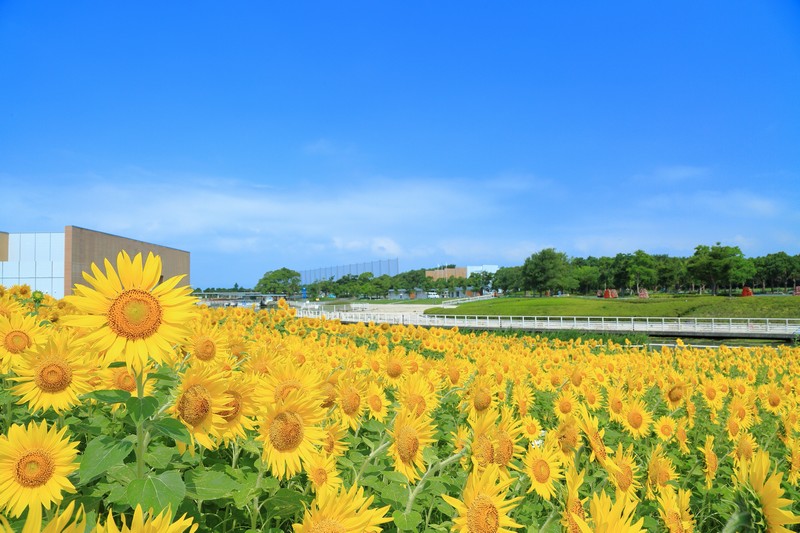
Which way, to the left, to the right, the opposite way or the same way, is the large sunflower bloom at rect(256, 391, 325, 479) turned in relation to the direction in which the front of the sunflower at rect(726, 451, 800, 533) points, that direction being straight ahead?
to the right

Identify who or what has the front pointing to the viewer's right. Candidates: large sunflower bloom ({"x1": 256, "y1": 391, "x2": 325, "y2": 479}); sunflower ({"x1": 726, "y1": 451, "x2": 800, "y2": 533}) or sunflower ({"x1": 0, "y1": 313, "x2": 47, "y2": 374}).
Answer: sunflower ({"x1": 726, "y1": 451, "x2": 800, "y2": 533})

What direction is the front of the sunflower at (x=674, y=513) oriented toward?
toward the camera

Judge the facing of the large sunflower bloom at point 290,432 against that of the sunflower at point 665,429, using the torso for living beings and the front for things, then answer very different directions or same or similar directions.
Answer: same or similar directions

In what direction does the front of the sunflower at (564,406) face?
toward the camera

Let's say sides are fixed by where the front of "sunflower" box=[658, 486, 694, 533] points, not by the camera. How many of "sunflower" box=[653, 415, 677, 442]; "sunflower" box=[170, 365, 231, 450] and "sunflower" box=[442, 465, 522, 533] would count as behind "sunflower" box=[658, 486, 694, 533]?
1

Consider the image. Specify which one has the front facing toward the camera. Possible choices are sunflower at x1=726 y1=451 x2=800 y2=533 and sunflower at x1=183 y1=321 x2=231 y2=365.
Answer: sunflower at x1=183 y1=321 x2=231 y2=365

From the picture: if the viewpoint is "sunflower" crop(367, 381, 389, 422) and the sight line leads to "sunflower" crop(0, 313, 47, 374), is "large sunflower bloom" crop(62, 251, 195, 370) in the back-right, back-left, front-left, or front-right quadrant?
front-left

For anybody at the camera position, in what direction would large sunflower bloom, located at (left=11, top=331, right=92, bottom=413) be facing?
facing the viewer

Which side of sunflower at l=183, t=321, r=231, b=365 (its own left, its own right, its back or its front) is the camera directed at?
front

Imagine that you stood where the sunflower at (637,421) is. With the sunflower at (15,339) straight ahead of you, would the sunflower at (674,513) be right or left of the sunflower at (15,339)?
left

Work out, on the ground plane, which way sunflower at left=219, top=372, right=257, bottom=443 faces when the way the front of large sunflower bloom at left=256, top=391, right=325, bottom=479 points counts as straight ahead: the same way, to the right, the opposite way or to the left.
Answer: the same way

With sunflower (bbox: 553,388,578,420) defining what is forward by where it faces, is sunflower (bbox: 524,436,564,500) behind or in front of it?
in front

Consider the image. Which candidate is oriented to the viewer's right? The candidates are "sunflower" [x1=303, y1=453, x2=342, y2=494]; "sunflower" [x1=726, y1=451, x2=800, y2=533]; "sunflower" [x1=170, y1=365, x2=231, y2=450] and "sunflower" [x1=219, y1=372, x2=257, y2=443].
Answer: "sunflower" [x1=726, y1=451, x2=800, y2=533]

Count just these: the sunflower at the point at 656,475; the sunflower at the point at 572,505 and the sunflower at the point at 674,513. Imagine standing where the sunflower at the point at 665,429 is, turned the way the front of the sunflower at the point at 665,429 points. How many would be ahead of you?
3

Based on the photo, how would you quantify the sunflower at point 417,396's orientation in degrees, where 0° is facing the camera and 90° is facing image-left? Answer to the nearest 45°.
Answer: approximately 0°
